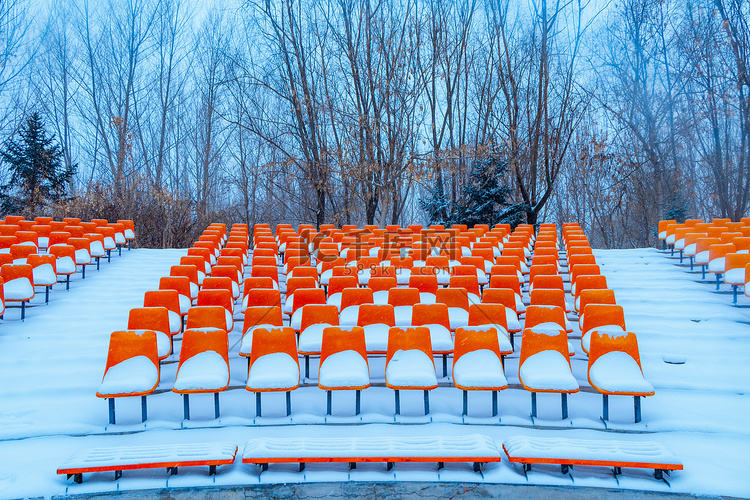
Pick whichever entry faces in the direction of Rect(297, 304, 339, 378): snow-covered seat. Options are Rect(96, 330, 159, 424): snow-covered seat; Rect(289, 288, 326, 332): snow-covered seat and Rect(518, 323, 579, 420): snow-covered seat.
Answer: Rect(289, 288, 326, 332): snow-covered seat

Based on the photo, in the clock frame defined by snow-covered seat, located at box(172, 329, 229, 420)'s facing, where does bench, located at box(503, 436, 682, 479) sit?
The bench is roughly at 10 o'clock from the snow-covered seat.

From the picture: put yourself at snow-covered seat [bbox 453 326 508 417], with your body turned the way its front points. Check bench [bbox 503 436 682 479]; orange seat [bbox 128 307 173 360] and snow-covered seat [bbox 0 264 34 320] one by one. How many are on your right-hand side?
2

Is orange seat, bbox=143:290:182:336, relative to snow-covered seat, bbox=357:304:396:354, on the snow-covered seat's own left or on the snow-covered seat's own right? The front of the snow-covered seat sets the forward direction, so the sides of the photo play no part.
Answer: on the snow-covered seat's own right

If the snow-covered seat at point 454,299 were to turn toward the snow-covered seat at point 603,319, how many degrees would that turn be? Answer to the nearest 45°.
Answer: approximately 90° to its left

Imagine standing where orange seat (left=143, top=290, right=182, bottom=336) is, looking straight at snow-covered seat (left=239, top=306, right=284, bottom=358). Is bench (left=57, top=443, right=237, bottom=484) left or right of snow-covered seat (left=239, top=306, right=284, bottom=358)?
right

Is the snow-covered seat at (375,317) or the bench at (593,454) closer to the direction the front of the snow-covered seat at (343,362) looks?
the bench

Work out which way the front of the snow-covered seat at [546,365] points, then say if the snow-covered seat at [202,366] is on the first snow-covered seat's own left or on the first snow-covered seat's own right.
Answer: on the first snow-covered seat's own right

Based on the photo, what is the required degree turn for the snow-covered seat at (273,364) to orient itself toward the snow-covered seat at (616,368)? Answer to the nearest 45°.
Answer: approximately 90° to its left

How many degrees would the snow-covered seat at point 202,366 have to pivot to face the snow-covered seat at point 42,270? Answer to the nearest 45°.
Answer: approximately 135° to its right

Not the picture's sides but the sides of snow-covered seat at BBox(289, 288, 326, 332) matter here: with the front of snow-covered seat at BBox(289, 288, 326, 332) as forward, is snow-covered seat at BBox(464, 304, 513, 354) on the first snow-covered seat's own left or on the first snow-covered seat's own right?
on the first snow-covered seat's own left
